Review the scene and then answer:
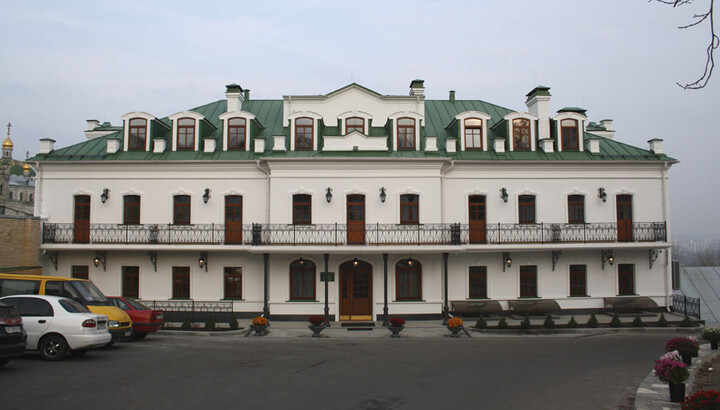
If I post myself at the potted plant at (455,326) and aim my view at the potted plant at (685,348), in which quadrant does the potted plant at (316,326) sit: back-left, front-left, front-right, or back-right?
back-right

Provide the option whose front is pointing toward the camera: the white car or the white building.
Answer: the white building

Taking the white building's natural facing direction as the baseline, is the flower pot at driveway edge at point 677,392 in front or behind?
in front

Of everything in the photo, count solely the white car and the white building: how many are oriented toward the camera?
1

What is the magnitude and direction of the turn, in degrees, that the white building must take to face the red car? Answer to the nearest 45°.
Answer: approximately 45° to its right

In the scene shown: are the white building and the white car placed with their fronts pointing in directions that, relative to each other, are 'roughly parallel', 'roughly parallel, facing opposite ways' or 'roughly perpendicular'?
roughly perpendicular

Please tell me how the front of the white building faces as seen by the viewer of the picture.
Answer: facing the viewer
